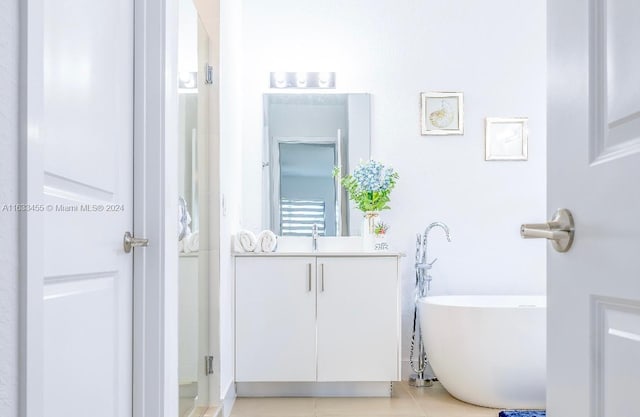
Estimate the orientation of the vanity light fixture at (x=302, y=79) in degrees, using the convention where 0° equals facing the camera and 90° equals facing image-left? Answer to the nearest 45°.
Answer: approximately 0°

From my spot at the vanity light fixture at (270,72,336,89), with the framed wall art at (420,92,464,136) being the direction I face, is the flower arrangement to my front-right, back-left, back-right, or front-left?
front-right

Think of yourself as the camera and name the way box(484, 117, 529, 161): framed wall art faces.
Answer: facing the viewer

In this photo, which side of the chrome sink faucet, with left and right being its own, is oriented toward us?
front

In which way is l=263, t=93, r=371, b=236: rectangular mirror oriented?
toward the camera

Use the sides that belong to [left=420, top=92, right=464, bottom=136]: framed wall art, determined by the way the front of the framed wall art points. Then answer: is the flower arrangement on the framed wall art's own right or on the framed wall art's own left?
on the framed wall art's own right

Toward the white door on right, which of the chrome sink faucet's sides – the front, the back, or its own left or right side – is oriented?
front

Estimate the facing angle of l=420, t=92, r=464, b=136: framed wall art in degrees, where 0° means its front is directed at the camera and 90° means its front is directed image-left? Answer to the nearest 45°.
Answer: approximately 0°

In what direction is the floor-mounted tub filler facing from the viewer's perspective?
to the viewer's right

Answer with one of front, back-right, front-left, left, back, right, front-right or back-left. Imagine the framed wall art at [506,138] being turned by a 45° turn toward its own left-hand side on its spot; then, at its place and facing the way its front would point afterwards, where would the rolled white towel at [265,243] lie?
right

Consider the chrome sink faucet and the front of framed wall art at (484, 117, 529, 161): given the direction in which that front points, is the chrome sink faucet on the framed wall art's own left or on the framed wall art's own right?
on the framed wall art's own right

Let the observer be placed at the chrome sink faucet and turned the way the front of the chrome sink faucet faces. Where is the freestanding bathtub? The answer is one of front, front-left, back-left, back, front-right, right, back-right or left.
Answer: front-left
